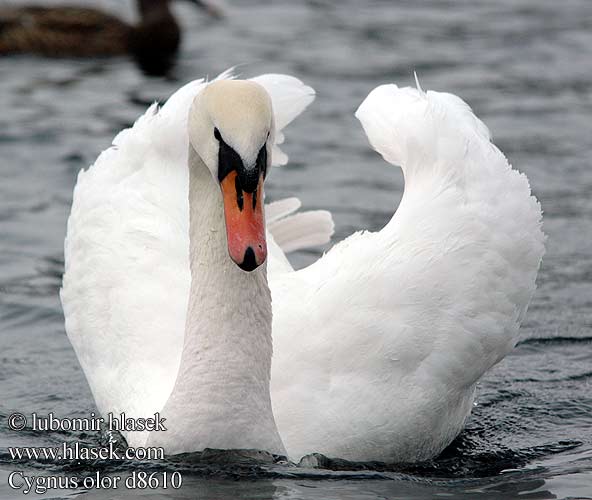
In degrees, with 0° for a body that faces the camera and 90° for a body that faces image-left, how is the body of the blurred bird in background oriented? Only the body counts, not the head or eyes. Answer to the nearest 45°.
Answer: approximately 270°

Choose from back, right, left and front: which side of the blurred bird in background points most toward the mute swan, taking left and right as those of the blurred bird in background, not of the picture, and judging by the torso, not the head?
right

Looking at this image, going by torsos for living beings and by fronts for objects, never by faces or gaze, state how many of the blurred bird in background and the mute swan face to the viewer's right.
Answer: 1

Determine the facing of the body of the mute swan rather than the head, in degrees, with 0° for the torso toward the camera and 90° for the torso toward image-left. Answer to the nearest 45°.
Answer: approximately 0°

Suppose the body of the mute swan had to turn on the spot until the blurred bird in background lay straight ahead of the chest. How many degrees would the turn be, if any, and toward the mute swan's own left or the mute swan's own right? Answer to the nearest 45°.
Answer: approximately 180°

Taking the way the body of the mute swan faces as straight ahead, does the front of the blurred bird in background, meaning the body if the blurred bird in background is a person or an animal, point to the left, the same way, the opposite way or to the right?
to the left
